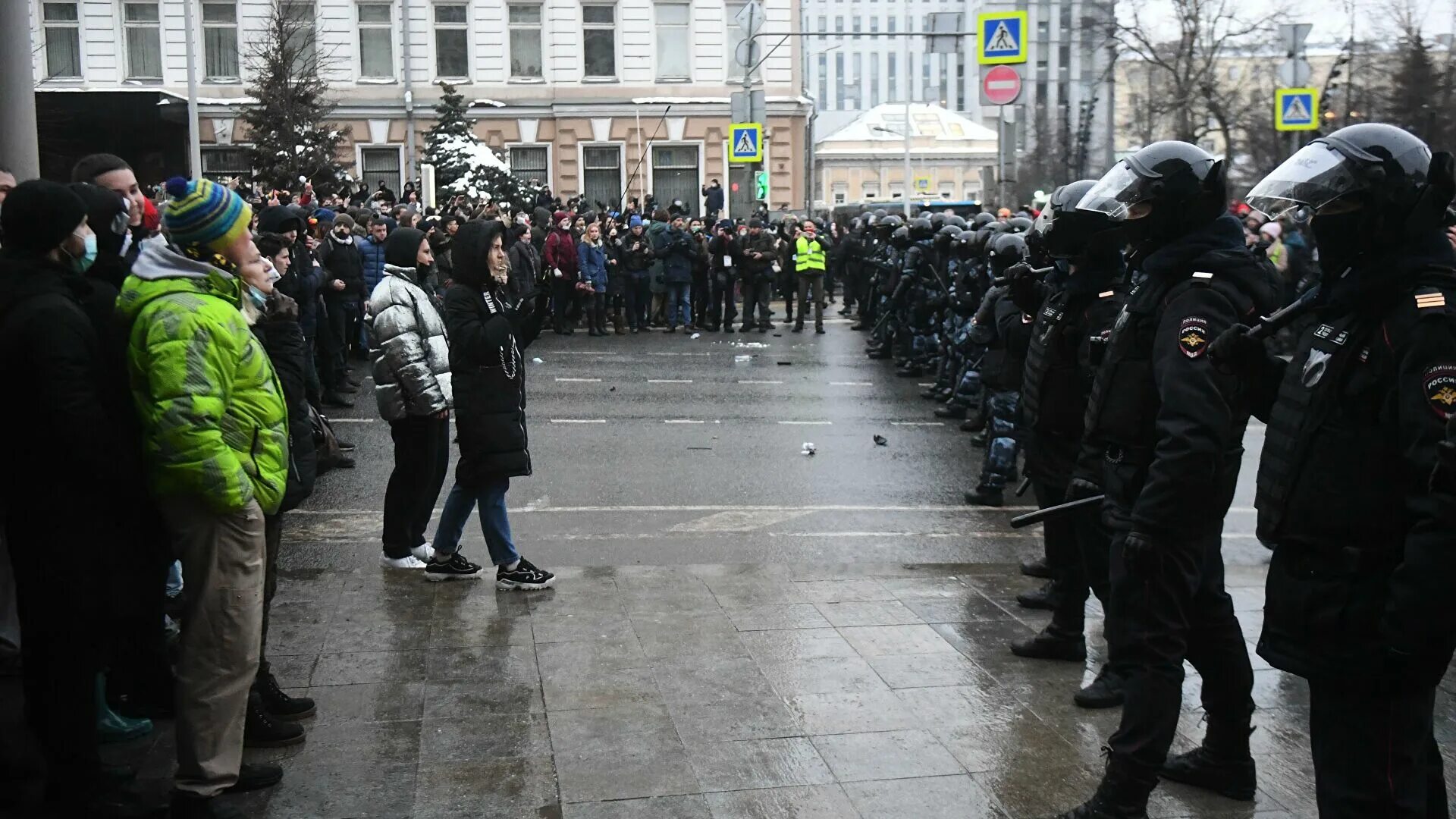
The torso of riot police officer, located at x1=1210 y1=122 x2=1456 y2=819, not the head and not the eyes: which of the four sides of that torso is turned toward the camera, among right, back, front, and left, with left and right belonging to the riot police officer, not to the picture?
left

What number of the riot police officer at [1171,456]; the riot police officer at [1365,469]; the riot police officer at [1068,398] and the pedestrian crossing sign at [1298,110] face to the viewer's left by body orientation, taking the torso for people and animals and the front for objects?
3

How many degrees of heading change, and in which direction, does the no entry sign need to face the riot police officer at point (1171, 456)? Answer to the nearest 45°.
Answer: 0° — it already faces them

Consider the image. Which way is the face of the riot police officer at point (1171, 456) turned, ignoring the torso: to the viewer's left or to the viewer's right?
to the viewer's left

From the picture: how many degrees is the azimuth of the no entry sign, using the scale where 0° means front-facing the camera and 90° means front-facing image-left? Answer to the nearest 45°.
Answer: approximately 0°

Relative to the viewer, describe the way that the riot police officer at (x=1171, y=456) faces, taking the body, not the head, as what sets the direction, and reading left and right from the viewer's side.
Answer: facing to the left of the viewer

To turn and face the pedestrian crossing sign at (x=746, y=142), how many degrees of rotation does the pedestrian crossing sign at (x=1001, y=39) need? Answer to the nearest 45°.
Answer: approximately 135° to its right

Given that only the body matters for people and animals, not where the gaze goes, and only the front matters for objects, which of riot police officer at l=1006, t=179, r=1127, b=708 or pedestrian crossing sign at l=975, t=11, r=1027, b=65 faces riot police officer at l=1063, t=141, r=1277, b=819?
the pedestrian crossing sign

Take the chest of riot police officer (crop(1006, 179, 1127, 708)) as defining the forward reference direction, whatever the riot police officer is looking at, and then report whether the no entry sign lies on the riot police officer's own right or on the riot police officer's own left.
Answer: on the riot police officer's own right

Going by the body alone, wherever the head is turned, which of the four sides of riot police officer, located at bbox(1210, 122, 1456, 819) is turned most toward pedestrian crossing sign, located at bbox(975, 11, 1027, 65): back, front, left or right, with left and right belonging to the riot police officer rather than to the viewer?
right

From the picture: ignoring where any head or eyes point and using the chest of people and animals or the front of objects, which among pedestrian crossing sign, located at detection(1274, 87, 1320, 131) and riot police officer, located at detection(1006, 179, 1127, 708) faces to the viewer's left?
the riot police officer

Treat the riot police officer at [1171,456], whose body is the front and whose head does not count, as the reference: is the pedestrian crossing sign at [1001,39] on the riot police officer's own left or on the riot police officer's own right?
on the riot police officer's own right

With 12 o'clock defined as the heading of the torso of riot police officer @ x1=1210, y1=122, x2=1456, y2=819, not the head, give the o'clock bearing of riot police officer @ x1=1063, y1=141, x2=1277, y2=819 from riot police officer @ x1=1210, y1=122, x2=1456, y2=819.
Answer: riot police officer @ x1=1063, y1=141, x2=1277, y2=819 is roughly at 2 o'clock from riot police officer @ x1=1210, y1=122, x2=1456, y2=819.

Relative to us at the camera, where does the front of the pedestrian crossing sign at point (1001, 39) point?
facing the viewer

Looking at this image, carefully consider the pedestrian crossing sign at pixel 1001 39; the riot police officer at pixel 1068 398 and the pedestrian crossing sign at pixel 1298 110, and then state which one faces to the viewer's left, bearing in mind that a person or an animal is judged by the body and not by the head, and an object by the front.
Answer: the riot police officer

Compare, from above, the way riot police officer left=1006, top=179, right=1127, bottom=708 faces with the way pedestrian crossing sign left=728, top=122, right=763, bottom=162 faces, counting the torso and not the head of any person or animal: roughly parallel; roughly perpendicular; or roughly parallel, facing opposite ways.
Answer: roughly perpendicular
